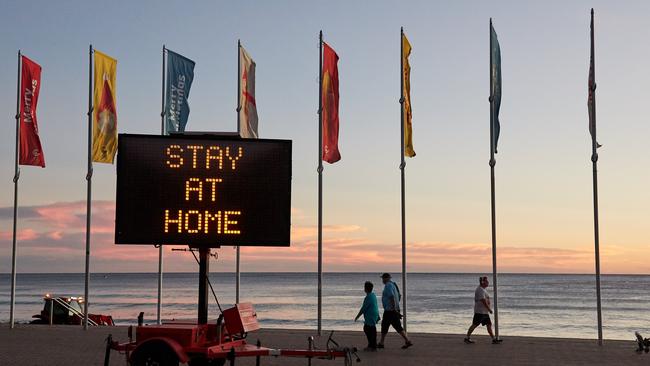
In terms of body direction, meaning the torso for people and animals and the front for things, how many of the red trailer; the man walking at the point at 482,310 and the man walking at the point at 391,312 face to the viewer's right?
2

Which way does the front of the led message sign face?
toward the camera

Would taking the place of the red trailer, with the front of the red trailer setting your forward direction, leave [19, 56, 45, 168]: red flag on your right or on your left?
on your left

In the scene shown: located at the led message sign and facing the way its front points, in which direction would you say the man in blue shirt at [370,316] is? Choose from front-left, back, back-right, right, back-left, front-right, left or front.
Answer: back-left

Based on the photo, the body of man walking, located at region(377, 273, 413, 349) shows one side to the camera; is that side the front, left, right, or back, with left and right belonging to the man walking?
left

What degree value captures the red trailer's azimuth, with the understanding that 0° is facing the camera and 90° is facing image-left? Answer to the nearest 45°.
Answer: approximately 270°
